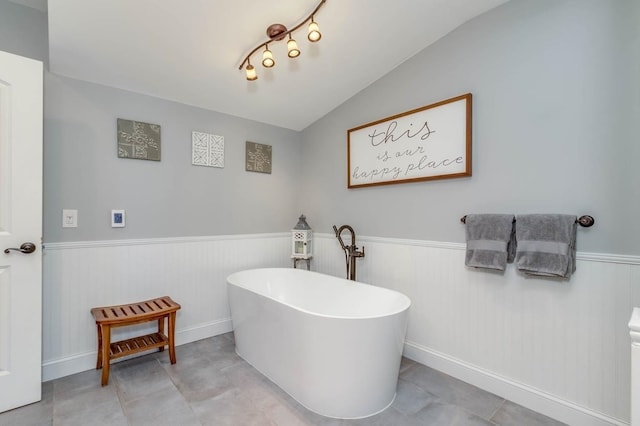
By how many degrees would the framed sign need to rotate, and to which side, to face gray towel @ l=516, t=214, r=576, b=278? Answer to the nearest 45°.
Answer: approximately 90° to its left

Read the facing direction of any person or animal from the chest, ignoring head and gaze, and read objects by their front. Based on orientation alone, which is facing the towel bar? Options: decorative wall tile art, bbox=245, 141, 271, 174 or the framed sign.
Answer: the decorative wall tile art

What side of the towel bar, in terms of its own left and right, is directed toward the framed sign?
right

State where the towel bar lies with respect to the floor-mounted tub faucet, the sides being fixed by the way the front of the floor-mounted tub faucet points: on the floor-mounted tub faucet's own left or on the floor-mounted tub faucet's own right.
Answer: on the floor-mounted tub faucet's own left

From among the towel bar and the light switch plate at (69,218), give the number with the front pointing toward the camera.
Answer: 2

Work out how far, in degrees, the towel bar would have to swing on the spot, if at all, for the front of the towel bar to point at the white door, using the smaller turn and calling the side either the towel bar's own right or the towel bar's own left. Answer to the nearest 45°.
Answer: approximately 45° to the towel bar's own right
